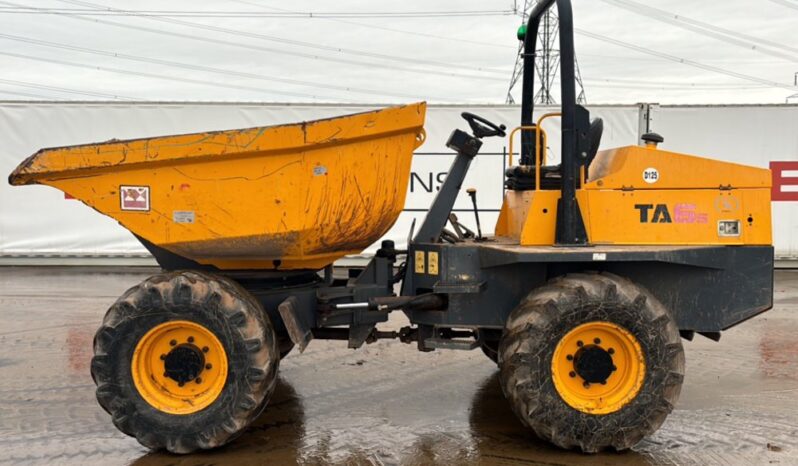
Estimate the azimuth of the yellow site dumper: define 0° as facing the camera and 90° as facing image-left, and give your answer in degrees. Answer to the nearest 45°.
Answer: approximately 90°
